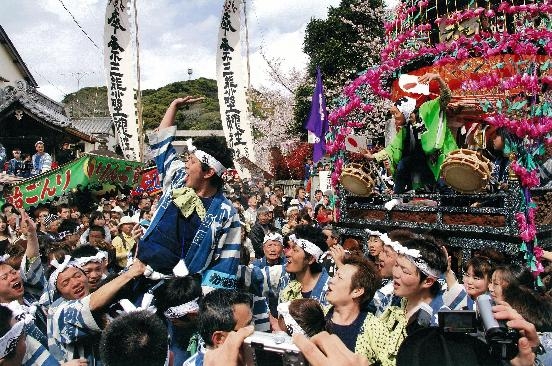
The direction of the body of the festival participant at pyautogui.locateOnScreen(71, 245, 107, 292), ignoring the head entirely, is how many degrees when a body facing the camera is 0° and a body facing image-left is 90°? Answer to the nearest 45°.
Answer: approximately 315°

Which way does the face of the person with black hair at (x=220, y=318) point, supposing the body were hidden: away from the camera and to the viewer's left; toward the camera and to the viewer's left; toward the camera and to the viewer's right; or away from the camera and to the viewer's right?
away from the camera and to the viewer's right

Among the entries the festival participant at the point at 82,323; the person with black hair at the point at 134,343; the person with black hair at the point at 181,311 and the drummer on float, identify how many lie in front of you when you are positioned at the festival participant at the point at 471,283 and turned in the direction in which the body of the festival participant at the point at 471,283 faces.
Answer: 3

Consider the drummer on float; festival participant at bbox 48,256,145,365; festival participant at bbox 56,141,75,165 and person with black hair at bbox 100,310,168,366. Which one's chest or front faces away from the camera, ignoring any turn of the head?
the person with black hair

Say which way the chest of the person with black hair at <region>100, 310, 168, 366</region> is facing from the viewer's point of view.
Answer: away from the camera

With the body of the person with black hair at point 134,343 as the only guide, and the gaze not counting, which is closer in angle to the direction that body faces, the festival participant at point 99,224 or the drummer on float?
the festival participant

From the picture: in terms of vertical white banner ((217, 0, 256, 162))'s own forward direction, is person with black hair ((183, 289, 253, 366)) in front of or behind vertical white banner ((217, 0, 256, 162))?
in front

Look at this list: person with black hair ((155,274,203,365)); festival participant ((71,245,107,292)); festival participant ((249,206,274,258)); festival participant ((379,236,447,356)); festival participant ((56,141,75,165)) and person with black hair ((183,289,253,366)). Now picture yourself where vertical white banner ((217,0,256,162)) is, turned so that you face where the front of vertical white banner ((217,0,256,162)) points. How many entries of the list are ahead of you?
5

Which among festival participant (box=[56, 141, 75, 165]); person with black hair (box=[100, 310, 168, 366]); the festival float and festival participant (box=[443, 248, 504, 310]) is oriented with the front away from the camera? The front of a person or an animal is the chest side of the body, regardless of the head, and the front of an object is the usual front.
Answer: the person with black hair

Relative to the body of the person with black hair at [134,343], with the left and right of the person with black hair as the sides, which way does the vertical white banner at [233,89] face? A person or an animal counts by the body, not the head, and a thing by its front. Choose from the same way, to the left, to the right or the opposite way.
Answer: the opposite way

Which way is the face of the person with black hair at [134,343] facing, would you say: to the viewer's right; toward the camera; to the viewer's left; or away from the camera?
away from the camera
